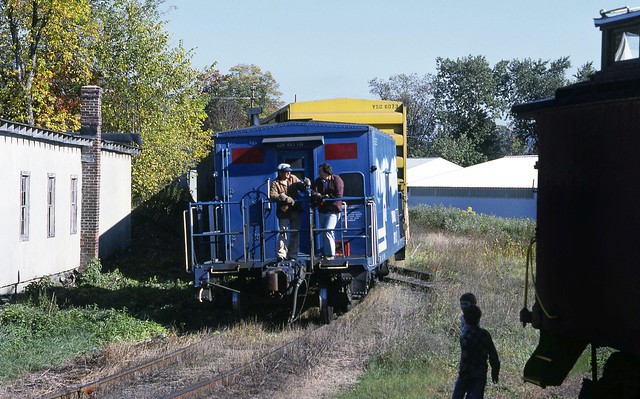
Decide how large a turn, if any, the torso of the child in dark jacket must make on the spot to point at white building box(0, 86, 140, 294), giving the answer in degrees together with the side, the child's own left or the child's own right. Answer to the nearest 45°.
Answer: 0° — they already face it

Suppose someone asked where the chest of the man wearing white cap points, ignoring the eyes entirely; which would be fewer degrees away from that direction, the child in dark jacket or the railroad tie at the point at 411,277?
the child in dark jacket

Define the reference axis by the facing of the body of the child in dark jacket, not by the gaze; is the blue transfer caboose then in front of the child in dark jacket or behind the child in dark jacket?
in front

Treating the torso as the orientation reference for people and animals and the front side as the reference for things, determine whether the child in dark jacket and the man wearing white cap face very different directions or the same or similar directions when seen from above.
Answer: very different directions

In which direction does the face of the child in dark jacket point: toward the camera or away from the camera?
away from the camera

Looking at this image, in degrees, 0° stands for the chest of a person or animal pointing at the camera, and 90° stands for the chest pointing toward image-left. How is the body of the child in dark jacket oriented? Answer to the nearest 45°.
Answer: approximately 135°

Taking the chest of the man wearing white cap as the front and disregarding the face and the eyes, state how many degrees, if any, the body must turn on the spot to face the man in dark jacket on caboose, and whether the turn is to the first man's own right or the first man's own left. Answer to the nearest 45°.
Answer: approximately 45° to the first man's own left

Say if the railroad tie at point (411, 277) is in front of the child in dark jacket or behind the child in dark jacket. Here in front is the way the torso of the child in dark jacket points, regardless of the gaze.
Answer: in front

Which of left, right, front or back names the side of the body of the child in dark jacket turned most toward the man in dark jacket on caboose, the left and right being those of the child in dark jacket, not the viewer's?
front

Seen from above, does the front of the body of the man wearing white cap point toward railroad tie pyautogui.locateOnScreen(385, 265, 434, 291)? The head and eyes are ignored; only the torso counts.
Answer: no

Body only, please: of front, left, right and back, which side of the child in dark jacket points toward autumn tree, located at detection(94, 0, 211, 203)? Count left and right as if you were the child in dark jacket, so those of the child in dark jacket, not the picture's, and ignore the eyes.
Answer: front
